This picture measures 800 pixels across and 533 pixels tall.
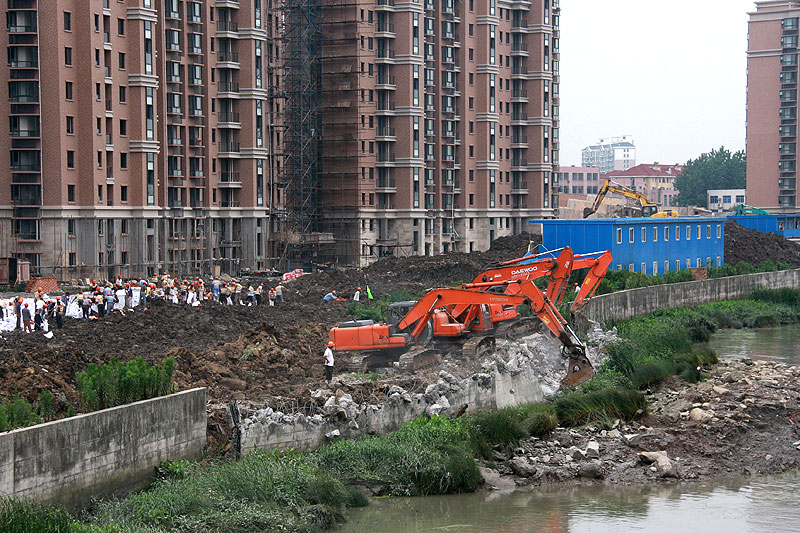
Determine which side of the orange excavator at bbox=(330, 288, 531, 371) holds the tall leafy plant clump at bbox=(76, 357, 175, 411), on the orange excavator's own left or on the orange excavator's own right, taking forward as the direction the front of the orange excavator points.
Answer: on the orange excavator's own right

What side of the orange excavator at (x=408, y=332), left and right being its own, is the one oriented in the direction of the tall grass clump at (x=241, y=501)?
right

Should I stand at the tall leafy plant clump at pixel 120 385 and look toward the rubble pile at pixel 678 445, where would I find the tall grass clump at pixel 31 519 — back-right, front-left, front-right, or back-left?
back-right

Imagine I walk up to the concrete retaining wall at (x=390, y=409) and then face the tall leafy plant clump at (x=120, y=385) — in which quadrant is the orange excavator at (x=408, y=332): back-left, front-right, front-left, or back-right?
back-right

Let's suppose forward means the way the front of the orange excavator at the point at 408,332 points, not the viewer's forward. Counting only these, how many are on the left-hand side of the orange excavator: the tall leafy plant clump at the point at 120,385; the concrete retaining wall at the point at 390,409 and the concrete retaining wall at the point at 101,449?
0

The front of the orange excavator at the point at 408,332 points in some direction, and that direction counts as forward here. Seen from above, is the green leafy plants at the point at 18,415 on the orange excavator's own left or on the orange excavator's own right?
on the orange excavator's own right

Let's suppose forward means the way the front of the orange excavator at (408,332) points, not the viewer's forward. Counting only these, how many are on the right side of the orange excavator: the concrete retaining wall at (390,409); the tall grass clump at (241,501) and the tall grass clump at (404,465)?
3

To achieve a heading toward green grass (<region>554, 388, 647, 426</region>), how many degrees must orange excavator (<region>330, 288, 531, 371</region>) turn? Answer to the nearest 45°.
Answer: approximately 45° to its right

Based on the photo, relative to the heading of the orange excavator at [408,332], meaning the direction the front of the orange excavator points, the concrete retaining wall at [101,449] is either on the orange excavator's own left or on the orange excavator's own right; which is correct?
on the orange excavator's own right

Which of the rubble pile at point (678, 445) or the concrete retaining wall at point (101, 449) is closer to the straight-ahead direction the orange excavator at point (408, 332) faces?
the rubble pile

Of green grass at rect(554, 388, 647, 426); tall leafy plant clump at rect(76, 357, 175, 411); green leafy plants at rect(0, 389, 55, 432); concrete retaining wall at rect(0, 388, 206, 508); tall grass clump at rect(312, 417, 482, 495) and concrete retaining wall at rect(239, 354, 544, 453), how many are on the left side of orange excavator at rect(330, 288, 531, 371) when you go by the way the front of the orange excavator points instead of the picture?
0

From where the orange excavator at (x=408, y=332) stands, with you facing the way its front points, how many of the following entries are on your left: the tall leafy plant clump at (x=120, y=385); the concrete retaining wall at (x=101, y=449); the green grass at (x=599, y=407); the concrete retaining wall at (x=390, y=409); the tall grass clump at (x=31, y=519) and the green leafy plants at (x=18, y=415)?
0

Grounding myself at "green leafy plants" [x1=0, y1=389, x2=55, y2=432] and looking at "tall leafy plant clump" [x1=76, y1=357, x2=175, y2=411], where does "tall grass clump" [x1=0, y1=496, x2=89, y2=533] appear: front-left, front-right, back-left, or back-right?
back-right

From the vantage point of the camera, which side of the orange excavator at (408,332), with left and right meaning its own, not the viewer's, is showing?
right

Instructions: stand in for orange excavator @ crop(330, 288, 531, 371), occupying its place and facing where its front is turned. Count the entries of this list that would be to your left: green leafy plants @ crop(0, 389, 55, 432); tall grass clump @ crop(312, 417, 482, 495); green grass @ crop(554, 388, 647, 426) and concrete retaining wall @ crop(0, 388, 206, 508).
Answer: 0

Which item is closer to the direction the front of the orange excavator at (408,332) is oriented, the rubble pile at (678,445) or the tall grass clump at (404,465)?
the rubble pile

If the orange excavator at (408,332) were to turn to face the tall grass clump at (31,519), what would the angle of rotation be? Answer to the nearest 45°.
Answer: approximately 90° to its right

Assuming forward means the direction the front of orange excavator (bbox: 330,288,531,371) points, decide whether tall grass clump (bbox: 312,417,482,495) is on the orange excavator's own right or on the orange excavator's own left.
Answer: on the orange excavator's own right
